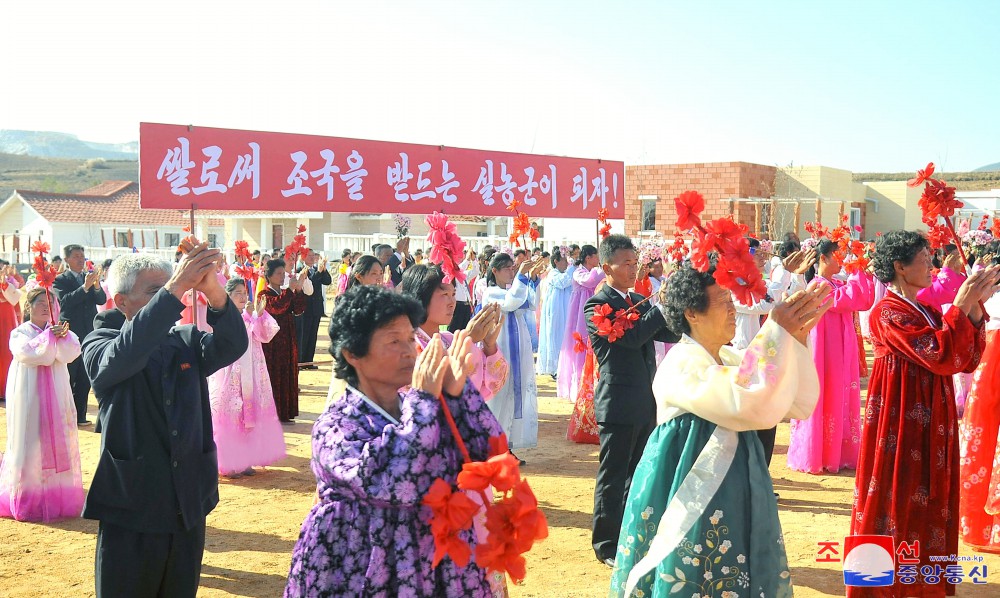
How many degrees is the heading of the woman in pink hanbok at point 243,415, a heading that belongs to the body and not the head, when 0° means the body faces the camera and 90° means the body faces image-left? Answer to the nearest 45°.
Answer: approximately 315°

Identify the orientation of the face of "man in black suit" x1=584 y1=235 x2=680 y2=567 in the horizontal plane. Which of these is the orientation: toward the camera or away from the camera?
toward the camera

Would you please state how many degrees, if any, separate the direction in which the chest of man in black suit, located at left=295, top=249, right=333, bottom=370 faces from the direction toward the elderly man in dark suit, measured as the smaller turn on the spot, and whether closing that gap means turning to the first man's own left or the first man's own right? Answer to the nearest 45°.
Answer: approximately 45° to the first man's own right

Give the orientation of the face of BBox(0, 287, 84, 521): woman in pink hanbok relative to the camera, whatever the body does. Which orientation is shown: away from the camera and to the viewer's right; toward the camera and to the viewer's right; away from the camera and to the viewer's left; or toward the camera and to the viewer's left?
toward the camera and to the viewer's right
